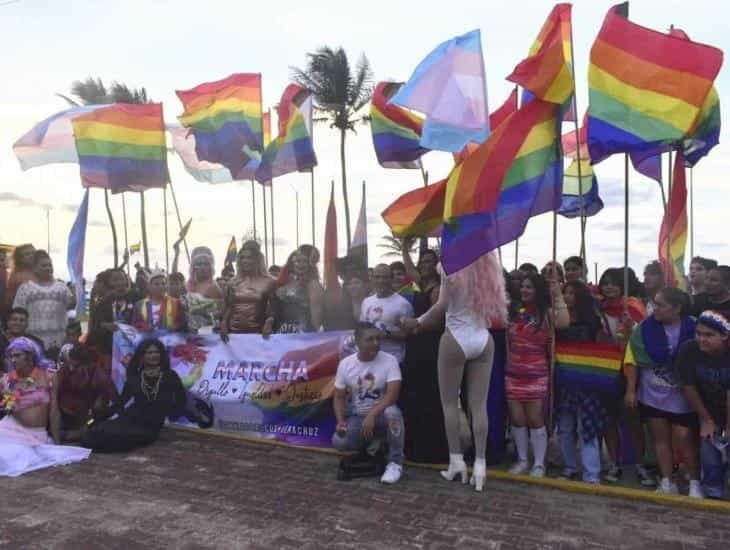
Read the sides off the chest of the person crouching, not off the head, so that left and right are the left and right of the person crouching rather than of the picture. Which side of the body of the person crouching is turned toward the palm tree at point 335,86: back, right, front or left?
back

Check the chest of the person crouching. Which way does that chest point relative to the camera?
toward the camera

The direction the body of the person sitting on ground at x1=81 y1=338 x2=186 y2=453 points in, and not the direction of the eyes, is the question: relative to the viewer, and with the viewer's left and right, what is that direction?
facing the viewer

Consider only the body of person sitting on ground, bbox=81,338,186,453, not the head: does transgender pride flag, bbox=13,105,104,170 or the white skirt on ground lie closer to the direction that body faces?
the white skirt on ground

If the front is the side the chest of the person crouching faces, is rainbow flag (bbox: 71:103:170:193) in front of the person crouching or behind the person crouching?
behind

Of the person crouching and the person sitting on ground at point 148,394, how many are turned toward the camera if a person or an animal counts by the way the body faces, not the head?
2

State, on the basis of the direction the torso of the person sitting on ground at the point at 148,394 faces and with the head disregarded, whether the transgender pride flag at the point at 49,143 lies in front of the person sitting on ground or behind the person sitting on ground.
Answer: behind

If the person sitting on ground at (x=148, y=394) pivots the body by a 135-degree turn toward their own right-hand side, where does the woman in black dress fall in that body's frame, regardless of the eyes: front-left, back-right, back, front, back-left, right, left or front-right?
back
